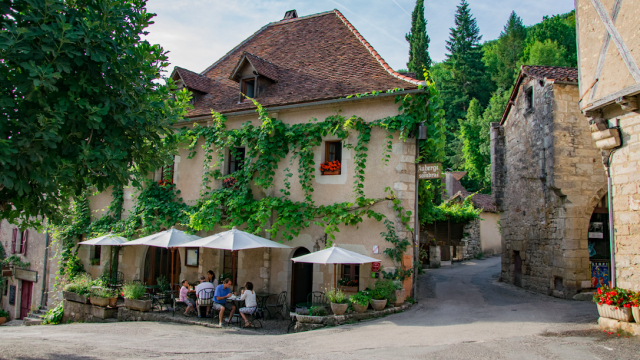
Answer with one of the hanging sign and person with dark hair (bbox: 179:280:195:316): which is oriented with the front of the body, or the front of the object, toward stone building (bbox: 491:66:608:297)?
the person with dark hair

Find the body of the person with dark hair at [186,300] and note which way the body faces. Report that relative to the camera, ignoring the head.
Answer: to the viewer's right

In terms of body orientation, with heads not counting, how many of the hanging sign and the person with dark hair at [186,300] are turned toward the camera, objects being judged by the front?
1

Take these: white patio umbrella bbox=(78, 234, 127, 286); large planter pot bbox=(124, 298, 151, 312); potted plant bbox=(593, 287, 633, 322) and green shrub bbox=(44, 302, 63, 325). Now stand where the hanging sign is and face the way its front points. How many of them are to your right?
3

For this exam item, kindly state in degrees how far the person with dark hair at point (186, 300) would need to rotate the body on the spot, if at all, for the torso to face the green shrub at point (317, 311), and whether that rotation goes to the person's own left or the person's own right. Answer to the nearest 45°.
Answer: approximately 45° to the person's own right

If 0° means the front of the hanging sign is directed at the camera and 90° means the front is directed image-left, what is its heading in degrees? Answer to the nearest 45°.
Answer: approximately 0°

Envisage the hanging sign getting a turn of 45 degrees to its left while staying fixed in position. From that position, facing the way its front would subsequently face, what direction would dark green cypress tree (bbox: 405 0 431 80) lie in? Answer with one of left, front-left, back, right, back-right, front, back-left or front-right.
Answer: back-left

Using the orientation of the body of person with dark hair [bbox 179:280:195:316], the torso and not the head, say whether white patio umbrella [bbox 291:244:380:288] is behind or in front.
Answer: in front

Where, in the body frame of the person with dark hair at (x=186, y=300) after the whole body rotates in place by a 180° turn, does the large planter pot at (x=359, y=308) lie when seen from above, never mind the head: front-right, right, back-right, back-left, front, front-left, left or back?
back-left

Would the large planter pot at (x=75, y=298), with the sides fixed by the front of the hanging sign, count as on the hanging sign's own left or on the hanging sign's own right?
on the hanging sign's own right
